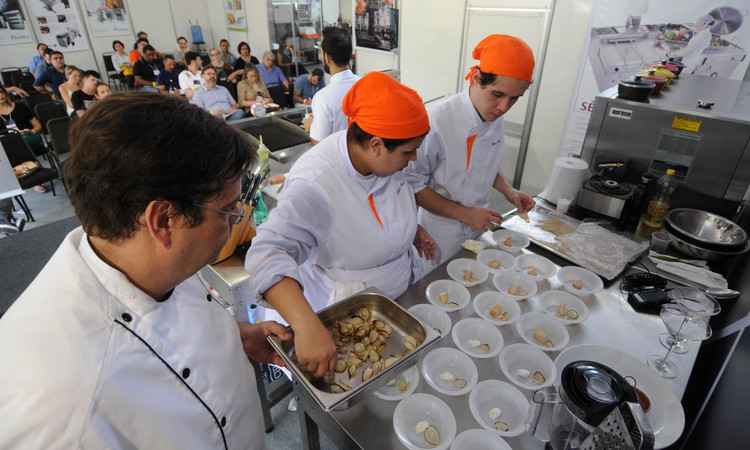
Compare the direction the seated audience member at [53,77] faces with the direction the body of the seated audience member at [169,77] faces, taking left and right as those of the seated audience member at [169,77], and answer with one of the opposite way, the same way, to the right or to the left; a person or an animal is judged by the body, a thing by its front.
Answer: the same way

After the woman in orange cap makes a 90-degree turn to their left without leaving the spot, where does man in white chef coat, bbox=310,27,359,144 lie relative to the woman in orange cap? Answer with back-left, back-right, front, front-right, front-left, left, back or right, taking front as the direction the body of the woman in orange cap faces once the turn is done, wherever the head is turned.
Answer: front-left

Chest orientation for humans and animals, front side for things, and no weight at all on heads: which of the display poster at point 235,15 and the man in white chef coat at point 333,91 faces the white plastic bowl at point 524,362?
the display poster

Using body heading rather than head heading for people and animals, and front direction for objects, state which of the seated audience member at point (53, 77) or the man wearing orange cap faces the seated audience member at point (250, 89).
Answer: the seated audience member at point (53, 77)

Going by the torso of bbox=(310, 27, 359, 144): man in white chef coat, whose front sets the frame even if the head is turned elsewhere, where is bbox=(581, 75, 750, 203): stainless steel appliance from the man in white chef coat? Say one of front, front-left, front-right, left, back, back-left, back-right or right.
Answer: back

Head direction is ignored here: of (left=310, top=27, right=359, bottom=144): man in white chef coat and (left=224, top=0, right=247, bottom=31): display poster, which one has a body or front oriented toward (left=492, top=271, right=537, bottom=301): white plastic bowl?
the display poster

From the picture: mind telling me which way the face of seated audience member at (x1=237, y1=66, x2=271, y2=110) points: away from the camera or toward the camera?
toward the camera

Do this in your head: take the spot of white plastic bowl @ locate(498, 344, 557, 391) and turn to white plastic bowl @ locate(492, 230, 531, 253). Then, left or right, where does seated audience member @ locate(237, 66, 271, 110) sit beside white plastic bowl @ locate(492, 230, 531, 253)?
left

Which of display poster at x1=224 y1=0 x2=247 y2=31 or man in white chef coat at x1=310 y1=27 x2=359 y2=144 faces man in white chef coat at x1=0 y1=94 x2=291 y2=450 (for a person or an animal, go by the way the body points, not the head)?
the display poster

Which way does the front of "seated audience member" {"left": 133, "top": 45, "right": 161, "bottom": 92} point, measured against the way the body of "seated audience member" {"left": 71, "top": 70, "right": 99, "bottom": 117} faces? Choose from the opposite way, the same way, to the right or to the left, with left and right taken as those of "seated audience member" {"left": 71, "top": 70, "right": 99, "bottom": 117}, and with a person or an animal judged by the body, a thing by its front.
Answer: the same way

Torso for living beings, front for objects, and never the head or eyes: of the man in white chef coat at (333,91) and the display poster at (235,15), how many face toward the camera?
1

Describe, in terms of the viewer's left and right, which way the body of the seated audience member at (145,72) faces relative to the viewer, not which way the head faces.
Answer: facing the viewer and to the right of the viewer

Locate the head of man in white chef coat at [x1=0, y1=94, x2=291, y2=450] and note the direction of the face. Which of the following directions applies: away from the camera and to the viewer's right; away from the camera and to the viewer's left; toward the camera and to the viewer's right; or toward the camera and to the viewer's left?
away from the camera and to the viewer's right

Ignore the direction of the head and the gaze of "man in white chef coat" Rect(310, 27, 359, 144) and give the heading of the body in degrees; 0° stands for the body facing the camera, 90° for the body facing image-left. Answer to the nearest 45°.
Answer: approximately 135°

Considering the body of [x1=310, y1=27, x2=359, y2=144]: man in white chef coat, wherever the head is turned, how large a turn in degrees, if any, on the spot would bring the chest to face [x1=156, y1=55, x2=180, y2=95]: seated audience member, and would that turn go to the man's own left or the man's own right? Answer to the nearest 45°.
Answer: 0° — they already face them

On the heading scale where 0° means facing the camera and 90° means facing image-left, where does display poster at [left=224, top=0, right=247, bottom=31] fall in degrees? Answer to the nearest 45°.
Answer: approximately 0°

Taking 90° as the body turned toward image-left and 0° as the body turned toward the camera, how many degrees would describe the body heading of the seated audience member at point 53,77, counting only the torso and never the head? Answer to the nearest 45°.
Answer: approximately 315°

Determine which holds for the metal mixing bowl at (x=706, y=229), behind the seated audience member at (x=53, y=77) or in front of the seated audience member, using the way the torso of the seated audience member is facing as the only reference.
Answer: in front

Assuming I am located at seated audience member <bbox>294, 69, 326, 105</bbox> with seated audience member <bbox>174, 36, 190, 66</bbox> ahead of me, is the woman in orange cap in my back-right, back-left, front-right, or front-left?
back-left
